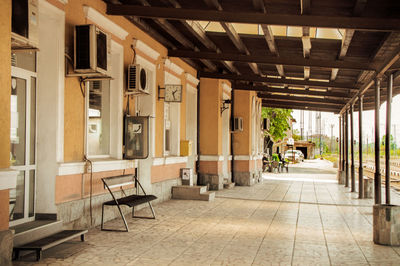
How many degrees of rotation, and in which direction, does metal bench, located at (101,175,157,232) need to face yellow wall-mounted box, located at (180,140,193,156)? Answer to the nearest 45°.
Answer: approximately 135° to its left

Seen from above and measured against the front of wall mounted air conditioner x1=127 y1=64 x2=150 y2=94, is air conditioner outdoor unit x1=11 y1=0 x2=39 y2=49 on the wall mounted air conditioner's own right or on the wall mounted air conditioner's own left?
on the wall mounted air conditioner's own right

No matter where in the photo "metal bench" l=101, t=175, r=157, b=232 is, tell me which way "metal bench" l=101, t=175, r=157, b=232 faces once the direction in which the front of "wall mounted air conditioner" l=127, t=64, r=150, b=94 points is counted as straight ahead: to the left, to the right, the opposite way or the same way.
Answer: the same way

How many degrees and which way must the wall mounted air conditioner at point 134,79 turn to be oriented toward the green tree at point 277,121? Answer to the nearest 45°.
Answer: approximately 90° to its left

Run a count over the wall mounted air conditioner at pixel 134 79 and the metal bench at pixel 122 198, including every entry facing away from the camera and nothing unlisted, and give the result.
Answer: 0

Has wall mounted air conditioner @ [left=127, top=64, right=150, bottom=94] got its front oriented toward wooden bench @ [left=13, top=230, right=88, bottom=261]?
no

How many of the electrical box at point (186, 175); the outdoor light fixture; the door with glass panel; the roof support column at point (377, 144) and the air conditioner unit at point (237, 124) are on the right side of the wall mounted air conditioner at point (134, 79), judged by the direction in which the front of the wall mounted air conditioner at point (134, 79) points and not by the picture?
1

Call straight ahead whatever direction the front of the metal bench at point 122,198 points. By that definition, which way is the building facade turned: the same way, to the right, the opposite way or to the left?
the same way

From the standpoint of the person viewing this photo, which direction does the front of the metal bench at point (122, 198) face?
facing the viewer and to the right of the viewer

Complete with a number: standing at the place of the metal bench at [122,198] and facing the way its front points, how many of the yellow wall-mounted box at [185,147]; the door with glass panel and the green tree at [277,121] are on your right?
1

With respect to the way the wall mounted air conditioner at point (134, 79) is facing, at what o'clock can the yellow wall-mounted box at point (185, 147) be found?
The yellow wall-mounted box is roughly at 8 o'clock from the wall mounted air conditioner.

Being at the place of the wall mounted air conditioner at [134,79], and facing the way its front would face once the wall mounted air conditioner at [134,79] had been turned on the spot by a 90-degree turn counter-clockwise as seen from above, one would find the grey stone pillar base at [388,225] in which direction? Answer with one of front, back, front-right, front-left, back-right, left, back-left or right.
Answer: right

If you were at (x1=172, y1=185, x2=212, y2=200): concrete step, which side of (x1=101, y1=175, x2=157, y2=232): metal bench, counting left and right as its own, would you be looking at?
left

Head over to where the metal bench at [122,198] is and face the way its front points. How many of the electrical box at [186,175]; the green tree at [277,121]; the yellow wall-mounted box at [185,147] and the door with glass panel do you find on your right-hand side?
1

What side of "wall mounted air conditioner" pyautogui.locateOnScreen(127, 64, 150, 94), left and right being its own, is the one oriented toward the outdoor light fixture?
left

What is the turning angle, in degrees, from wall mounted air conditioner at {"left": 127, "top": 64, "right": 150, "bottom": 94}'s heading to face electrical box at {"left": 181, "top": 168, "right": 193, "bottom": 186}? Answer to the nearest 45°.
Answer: approximately 135° to its left
